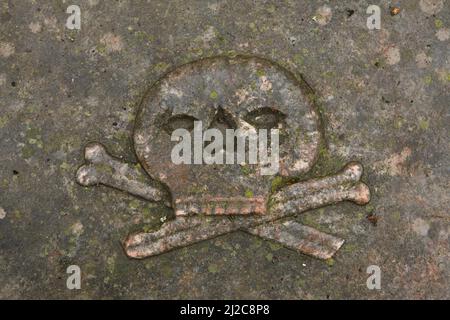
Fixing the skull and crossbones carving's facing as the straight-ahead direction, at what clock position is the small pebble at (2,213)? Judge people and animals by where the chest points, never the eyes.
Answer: The small pebble is roughly at 3 o'clock from the skull and crossbones carving.
